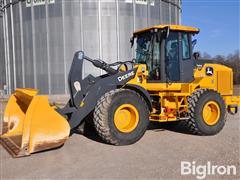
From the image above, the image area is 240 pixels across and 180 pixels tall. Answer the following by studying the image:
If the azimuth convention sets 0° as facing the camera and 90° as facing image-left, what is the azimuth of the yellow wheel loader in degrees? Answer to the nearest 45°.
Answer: approximately 45°

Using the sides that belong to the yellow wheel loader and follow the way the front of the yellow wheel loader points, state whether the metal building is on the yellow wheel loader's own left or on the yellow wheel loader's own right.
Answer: on the yellow wheel loader's own right
